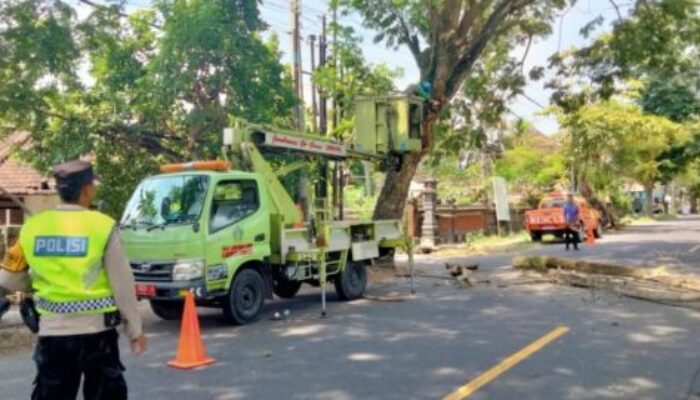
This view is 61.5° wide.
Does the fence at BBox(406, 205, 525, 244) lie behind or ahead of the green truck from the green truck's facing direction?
behind

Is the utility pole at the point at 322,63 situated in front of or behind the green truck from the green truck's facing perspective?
behind

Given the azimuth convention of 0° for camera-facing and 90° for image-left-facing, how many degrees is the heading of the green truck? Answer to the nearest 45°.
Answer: approximately 45°
